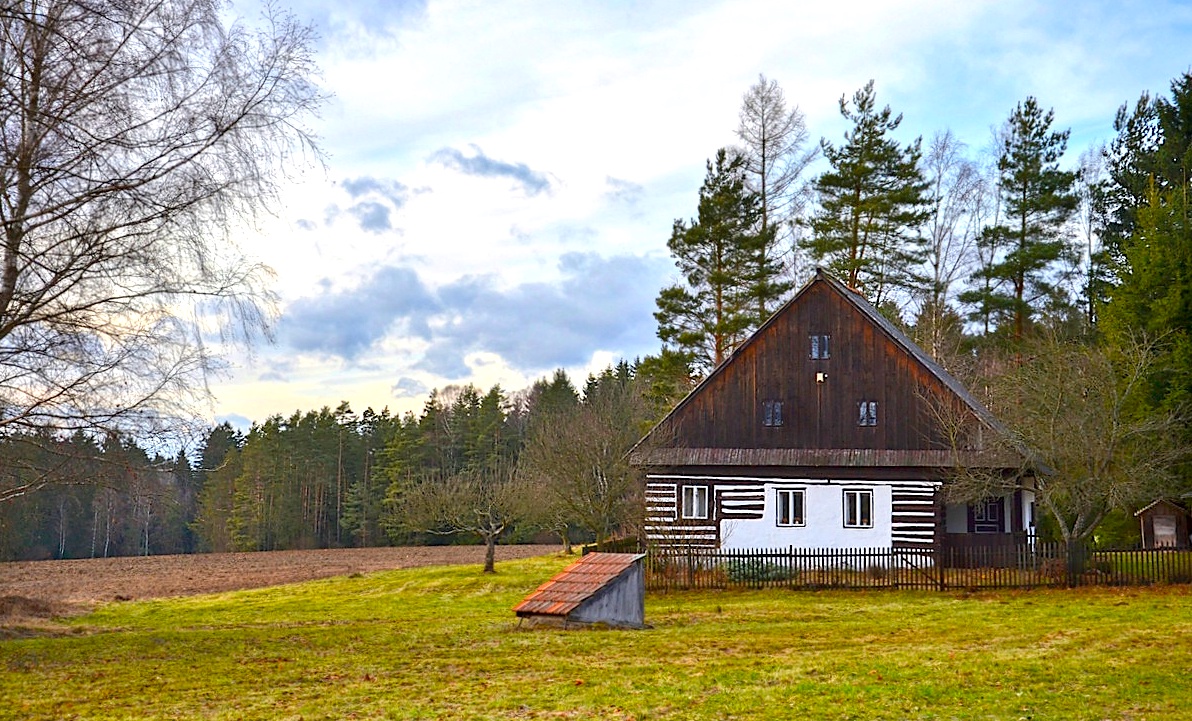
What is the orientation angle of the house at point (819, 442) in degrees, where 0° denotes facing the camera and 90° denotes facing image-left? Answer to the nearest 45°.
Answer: approximately 0°

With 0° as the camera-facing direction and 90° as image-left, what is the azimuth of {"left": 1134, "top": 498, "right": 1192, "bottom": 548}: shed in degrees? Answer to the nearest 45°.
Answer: approximately 0°

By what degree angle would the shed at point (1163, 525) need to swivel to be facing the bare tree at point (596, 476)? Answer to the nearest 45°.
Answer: approximately 45° to its right

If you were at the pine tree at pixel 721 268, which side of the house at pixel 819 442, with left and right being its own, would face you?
back

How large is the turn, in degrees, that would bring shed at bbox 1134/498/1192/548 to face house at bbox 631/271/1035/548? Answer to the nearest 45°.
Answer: approximately 45° to its right

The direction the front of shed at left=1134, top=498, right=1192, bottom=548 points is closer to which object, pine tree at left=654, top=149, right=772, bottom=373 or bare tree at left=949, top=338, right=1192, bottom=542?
the bare tree

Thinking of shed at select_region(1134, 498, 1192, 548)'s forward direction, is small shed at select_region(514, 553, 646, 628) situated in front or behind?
in front

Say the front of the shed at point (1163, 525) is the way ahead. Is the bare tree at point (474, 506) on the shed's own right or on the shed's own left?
on the shed's own right

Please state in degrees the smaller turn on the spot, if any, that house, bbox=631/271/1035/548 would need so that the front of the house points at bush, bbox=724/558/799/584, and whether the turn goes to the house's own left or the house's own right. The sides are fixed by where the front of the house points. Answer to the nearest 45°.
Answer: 0° — it already faces it

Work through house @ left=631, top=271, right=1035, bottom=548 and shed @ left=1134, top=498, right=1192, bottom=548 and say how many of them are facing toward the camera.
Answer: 2

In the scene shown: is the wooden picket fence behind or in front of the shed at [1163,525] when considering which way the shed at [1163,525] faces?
in front
